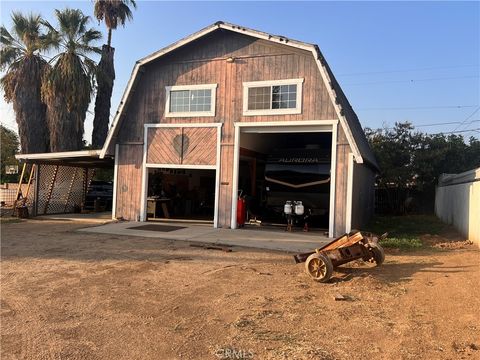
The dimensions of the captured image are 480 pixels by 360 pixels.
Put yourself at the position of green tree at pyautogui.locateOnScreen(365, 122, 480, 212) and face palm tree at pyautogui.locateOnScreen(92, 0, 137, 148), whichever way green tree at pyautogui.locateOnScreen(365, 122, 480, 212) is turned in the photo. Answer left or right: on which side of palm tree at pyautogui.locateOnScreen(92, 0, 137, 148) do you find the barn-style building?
left

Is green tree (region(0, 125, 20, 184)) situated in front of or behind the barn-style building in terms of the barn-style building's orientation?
behind

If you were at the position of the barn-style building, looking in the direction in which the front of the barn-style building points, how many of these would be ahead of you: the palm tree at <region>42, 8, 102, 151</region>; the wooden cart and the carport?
1

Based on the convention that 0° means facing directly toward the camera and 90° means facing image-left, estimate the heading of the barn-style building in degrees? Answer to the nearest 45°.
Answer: approximately 0°

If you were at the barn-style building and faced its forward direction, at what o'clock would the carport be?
The carport is roughly at 4 o'clock from the barn-style building.

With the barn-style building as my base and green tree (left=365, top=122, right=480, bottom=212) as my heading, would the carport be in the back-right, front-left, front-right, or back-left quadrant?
back-left

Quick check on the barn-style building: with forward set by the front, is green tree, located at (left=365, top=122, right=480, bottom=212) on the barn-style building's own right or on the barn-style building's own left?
on the barn-style building's own left

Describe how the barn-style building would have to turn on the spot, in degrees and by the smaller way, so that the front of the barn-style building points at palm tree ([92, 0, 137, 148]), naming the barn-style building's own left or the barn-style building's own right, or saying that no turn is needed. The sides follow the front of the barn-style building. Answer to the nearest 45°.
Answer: approximately 135° to the barn-style building's own right

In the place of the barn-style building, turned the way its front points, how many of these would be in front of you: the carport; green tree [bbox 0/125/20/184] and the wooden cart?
1
